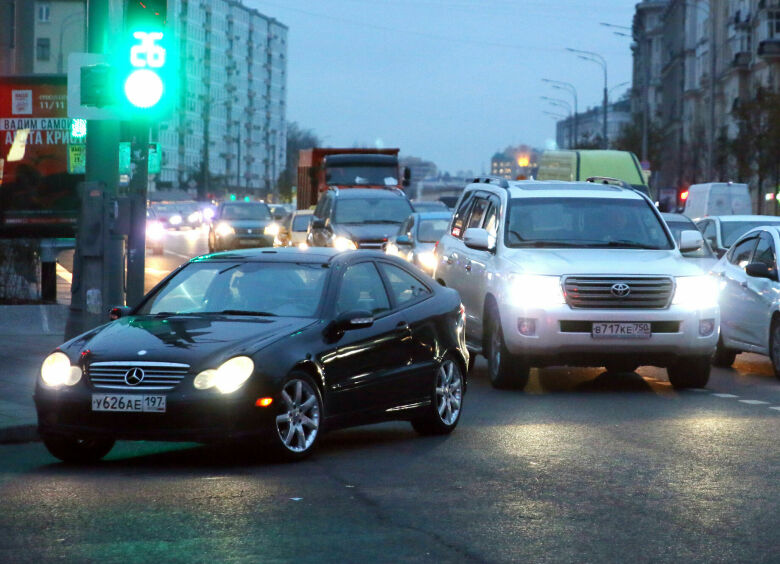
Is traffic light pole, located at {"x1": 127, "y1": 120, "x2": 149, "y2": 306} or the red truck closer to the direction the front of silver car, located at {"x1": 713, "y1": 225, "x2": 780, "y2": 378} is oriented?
the traffic light pole

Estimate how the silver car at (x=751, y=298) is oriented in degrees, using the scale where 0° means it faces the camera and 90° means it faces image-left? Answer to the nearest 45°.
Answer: approximately 315°

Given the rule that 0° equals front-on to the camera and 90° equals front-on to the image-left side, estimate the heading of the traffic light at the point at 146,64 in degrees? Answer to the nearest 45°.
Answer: approximately 0°

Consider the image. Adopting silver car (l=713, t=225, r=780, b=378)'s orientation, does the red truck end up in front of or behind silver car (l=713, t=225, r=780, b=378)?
behind

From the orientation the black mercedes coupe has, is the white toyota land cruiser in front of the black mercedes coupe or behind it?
behind

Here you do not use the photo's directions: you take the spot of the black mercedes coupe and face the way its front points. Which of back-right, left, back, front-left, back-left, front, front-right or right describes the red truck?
back-right

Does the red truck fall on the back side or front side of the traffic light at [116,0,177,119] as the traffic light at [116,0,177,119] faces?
on the back side

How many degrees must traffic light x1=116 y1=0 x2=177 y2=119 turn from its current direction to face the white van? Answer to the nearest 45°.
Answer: approximately 135° to its left

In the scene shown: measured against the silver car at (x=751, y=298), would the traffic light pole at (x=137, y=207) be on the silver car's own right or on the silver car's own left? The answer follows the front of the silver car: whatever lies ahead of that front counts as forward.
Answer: on the silver car's own right
